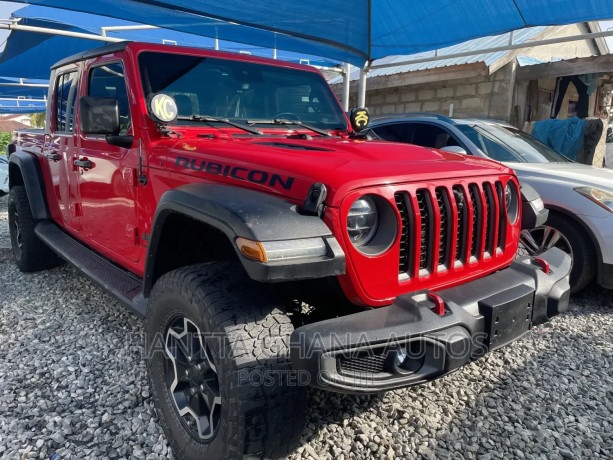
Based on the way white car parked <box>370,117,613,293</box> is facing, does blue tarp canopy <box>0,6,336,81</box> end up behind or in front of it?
behind

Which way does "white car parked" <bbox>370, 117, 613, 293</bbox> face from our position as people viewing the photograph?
facing the viewer and to the right of the viewer

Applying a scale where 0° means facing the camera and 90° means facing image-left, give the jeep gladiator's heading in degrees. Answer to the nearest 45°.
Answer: approximately 315°

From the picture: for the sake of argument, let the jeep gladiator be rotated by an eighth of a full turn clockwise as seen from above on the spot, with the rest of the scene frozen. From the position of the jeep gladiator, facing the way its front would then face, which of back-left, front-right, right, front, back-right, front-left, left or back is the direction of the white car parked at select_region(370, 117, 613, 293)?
back-left

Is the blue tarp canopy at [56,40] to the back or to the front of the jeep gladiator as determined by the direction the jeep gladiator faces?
to the back

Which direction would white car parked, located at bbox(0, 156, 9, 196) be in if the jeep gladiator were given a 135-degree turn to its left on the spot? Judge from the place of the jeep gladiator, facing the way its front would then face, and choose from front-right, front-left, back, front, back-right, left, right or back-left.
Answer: front-left

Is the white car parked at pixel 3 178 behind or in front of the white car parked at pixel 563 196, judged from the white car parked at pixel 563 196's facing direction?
behind
